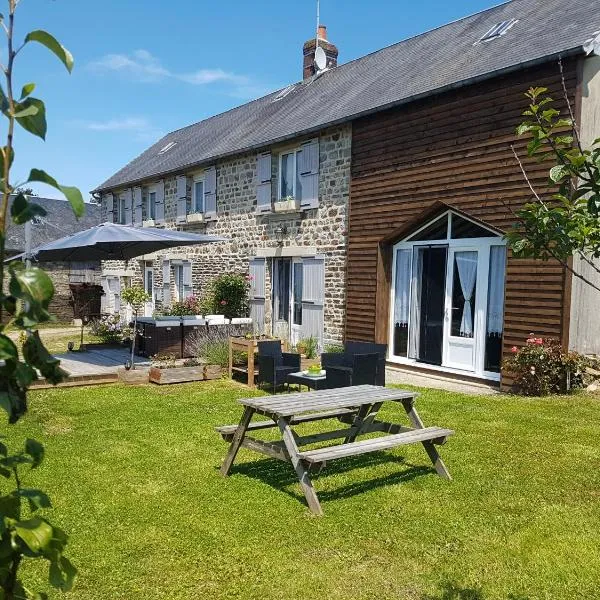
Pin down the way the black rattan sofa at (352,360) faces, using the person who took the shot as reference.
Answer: facing the viewer and to the left of the viewer

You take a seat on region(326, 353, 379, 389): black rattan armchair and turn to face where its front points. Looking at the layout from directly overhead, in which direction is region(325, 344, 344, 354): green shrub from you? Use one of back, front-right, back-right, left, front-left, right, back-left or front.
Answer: back-right

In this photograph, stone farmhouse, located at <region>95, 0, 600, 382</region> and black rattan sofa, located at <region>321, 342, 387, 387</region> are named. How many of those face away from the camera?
0

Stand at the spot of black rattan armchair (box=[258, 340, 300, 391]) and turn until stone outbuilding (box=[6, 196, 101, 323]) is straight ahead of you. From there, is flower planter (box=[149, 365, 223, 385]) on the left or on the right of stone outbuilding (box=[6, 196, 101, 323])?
left

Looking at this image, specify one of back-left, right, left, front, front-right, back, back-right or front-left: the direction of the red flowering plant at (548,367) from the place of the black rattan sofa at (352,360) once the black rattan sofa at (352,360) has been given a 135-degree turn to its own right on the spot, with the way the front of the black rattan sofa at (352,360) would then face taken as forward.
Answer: right

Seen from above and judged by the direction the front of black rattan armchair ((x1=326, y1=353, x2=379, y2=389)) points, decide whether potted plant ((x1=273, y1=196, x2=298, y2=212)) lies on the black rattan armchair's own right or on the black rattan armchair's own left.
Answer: on the black rattan armchair's own right
